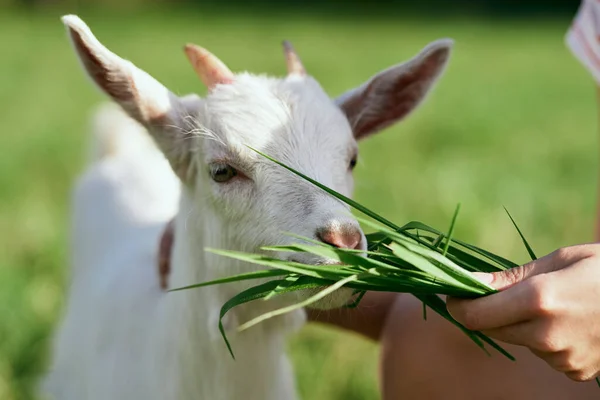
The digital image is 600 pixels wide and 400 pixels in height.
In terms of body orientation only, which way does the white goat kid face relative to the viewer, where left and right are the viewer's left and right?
facing the viewer and to the right of the viewer
